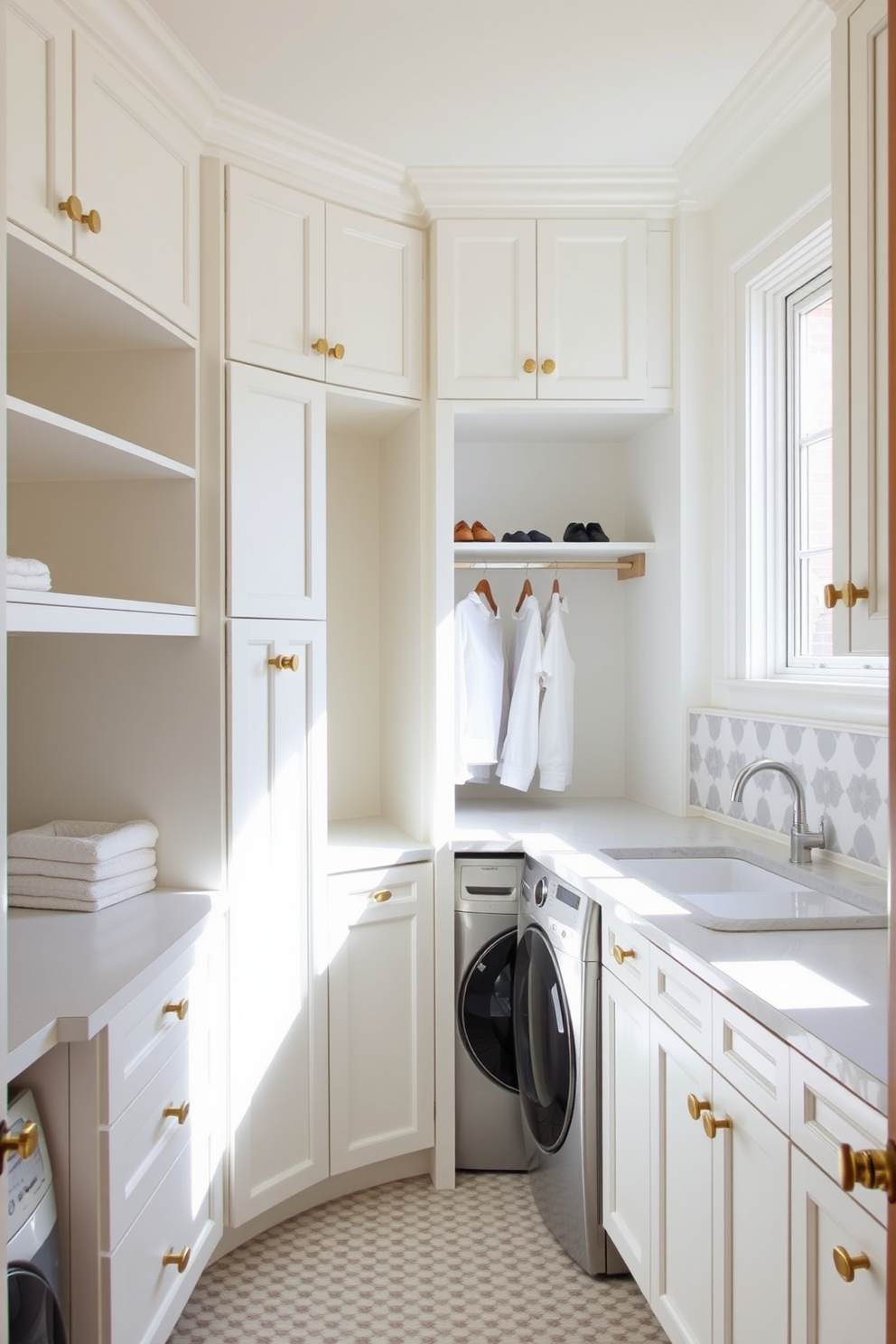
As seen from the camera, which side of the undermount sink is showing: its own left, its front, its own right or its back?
left

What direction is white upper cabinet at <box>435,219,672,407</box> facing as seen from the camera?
toward the camera

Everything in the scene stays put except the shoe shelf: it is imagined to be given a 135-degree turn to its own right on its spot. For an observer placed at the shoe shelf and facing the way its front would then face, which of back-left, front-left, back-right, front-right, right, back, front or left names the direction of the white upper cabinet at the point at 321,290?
left

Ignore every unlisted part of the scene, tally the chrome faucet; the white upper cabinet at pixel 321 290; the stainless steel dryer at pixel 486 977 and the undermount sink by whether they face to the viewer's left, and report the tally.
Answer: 2

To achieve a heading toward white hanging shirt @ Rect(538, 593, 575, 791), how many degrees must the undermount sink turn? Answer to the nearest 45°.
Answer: approximately 45° to its right

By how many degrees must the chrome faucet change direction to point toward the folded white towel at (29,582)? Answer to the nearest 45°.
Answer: approximately 45° to its left

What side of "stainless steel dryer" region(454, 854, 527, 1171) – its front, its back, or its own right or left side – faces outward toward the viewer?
front

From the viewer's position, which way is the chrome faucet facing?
facing to the left of the viewer
